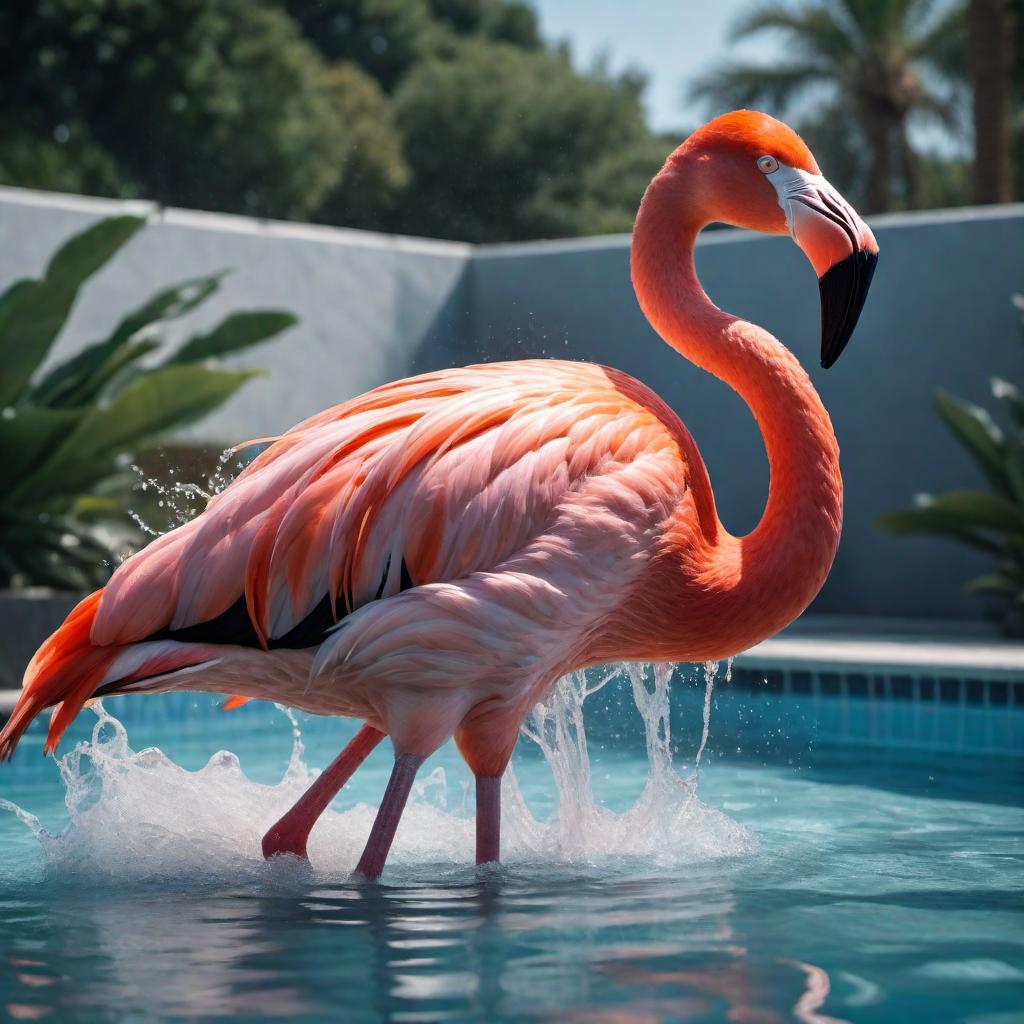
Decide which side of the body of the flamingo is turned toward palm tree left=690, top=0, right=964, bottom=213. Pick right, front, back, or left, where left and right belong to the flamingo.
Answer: left

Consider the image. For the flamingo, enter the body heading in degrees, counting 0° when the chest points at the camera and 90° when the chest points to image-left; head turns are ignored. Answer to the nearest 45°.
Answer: approximately 270°

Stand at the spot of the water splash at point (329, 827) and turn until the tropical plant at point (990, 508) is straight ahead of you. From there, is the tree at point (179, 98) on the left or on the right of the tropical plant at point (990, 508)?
left

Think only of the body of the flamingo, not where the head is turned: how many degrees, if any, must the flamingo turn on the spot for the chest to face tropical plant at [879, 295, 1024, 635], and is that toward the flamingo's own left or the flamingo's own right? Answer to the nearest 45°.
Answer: approximately 45° to the flamingo's own left

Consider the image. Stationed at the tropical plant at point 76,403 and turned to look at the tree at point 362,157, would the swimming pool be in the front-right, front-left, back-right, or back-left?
back-right
